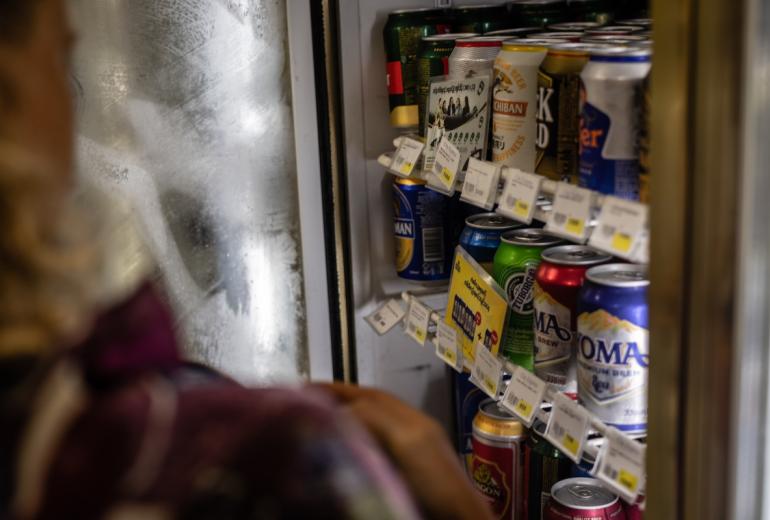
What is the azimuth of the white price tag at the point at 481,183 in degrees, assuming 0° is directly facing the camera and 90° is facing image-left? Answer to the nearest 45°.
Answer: approximately 45°

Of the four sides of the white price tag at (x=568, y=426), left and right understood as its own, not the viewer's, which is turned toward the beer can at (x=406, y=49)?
right

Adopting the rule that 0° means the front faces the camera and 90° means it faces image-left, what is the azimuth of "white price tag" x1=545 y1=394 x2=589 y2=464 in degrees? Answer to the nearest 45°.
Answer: approximately 45°

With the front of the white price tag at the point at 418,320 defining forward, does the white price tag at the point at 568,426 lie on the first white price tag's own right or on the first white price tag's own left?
on the first white price tag's own left
